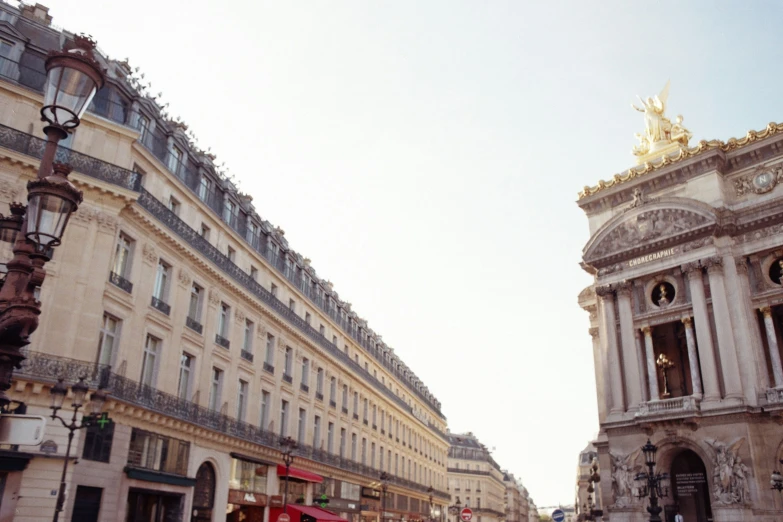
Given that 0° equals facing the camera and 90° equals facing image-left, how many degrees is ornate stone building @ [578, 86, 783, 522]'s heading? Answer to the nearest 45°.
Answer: approximately 45°

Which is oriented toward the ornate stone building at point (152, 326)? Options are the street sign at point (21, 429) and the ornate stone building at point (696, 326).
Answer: the ornate stone building at point (696, 326)

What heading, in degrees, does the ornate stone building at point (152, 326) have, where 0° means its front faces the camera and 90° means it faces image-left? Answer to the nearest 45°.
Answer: approximately 315°

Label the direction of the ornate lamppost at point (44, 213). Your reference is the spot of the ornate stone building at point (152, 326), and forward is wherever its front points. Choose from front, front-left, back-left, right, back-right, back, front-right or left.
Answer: front-right

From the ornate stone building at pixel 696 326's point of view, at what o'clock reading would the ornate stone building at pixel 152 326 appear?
the ornate stone building at pixel 152 326 is roughly at 2 o'clock from the ornate stone building at pixel 696 326.
